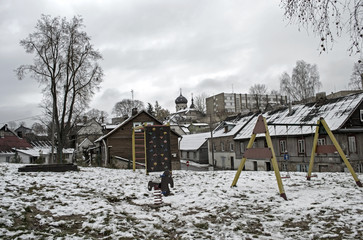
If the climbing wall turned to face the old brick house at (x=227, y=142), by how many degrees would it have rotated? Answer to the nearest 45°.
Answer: approximately 180°

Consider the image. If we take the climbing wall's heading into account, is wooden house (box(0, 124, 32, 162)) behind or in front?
behind

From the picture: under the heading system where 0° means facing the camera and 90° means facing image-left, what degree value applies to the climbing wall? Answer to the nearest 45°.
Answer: approximately 0°

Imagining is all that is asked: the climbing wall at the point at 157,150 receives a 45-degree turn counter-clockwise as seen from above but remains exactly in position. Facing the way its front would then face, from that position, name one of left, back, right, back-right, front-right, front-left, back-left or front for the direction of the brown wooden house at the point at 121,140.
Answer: back-left
